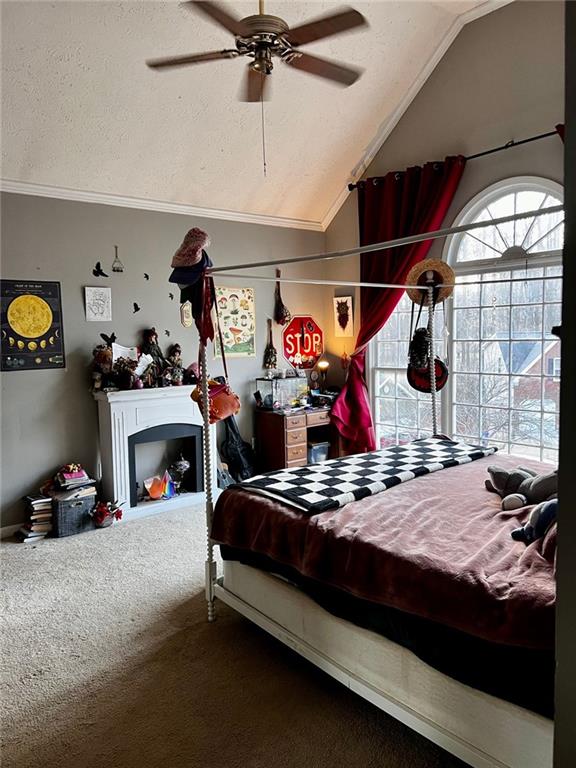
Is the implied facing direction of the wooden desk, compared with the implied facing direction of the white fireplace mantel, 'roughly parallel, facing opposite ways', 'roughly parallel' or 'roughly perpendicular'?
roughly parallel

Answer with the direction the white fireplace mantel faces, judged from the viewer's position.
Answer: facing the viewer and to the right of the viewer

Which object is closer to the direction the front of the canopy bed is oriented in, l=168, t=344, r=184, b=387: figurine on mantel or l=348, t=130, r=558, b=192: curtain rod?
the figurine on mantel

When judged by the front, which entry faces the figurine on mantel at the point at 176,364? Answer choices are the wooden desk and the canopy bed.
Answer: the canopy bed

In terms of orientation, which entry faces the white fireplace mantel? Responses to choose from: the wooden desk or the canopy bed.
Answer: the canopy bed

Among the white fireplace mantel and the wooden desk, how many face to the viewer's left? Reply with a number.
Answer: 0

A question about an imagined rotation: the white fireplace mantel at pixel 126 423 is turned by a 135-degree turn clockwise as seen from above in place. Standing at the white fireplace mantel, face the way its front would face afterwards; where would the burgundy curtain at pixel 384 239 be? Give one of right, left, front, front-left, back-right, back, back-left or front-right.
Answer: back

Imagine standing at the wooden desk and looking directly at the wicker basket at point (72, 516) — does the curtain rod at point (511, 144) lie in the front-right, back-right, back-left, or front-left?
back-left

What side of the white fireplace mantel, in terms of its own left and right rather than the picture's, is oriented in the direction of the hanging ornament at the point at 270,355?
left
